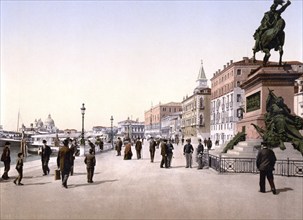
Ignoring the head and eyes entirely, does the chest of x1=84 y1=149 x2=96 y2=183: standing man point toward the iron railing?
no

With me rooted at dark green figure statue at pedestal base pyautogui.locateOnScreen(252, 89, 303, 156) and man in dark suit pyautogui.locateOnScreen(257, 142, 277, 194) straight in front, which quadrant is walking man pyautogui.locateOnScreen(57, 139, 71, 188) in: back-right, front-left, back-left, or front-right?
front-right

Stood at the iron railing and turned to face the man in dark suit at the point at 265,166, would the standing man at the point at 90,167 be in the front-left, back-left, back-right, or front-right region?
front-right

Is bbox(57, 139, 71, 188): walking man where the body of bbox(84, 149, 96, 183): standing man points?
no
